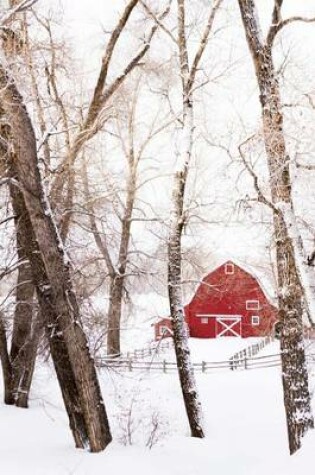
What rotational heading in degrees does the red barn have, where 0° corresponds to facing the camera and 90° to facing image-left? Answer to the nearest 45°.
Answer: approximately 0°

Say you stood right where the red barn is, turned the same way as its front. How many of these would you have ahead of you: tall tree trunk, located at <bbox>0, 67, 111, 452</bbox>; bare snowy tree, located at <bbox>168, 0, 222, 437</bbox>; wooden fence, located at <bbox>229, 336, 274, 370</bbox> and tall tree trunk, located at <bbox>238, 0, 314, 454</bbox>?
4

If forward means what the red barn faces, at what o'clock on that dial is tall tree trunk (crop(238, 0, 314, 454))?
The tall tree trunk is roughly at 12 o'clock from the red barn.

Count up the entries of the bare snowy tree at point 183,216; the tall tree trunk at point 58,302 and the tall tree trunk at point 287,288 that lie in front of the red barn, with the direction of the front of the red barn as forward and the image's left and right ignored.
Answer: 3

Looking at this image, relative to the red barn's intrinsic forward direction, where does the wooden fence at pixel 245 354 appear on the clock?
The wooden fence is roughly at 12 o'clock from the red barn.

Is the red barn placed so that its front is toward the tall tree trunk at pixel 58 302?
yes

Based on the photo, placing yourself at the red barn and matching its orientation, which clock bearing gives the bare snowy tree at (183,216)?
The bare snowy tree is roughly at 12 o'clock from the red barn.
